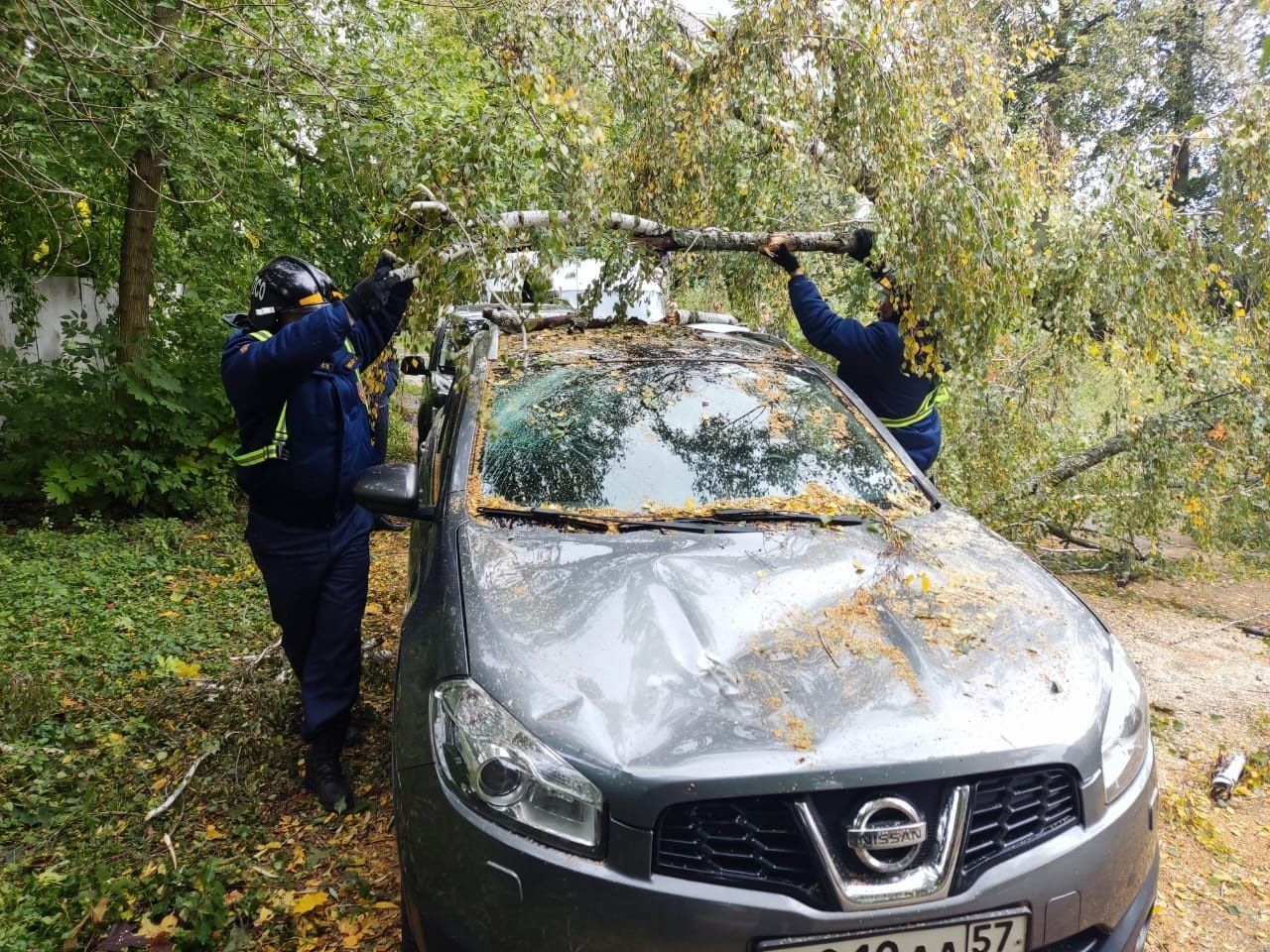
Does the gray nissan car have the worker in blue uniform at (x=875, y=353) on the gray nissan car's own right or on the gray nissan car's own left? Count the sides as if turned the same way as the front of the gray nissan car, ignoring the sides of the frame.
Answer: on the gray nissan car's own left

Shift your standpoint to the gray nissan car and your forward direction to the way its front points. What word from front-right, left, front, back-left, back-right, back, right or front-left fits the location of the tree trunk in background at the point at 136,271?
back

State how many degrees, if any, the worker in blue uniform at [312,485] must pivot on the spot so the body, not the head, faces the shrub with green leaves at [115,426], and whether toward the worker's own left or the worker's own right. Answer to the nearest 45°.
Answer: approximately 135° to the worker's own left
